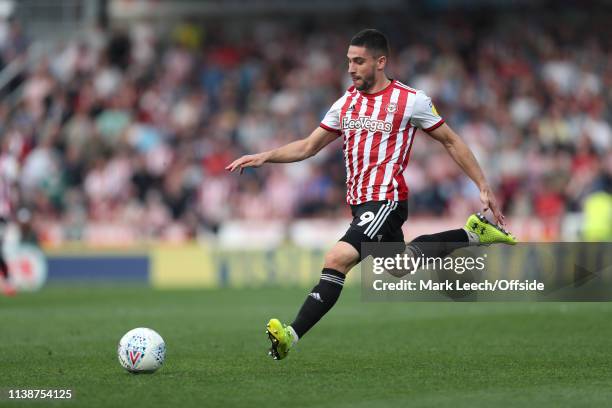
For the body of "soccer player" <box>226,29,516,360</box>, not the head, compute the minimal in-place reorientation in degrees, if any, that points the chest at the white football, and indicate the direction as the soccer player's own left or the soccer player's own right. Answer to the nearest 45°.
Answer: approximately 45° to the soccer player's own right

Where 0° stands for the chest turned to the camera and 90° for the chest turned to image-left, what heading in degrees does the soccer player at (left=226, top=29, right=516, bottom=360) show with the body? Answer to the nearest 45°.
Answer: approximately 45°
